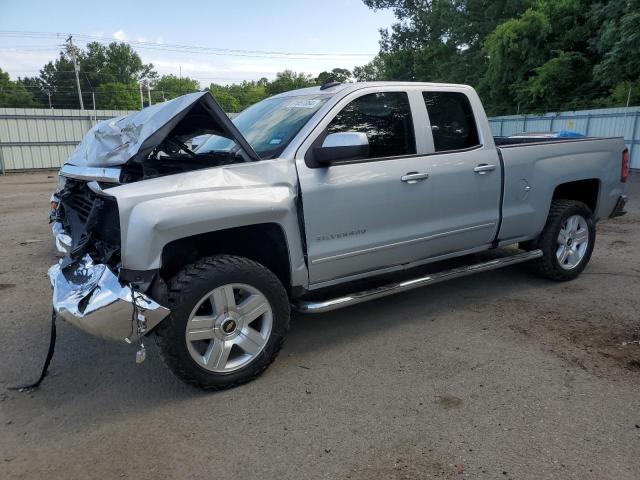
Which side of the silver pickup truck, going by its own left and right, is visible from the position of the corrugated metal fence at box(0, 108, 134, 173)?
right

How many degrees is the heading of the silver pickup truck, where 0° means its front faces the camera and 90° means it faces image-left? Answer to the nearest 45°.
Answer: approximately 45°

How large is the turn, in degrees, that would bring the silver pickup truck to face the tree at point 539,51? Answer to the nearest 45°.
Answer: approximately 180°

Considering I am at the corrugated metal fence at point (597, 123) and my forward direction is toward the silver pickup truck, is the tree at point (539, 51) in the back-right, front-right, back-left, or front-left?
back-right

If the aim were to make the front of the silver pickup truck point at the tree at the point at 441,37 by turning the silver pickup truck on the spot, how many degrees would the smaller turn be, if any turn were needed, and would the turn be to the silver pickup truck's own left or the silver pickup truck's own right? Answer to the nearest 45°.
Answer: approximately 135° to the silver pickup truck's own right

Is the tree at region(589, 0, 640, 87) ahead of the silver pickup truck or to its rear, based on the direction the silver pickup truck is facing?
to the rear

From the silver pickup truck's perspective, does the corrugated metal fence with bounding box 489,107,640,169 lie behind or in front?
behind
